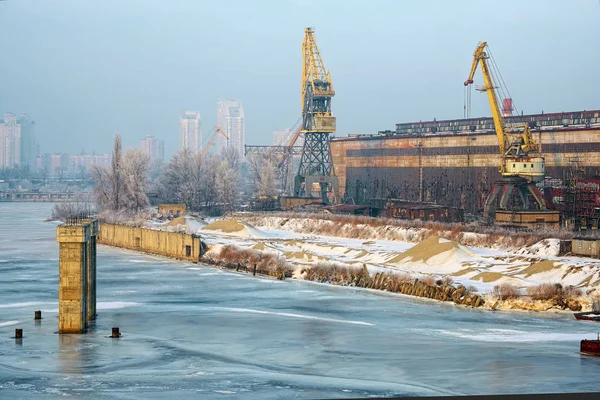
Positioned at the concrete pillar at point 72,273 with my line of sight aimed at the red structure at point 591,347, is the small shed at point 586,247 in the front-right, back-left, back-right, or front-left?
front-left

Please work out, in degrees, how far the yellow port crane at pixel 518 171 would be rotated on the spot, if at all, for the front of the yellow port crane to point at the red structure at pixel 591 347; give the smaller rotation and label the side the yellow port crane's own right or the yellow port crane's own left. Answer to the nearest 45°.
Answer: approximately 90° to the yellow port crane's own left

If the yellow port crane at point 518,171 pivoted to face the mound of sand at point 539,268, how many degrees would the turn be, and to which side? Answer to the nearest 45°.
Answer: approximately 90° to its left

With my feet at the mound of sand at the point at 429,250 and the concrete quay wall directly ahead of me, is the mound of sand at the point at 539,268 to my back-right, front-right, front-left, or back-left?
back-left

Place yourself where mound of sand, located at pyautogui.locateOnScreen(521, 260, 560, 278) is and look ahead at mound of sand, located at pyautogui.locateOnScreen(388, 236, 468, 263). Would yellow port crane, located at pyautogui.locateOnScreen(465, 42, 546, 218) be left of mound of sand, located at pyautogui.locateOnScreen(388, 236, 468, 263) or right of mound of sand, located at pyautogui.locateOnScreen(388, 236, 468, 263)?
right

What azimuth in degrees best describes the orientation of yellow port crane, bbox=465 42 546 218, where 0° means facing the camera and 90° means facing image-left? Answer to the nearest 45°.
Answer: approximately 90°

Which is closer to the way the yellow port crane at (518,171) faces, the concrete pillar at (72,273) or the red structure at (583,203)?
the concrete pillar

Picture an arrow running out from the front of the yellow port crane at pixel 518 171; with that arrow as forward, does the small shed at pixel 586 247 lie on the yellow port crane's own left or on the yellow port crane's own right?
on the yellow port crane's own left

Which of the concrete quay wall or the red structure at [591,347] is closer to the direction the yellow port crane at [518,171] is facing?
the concrete quay wall

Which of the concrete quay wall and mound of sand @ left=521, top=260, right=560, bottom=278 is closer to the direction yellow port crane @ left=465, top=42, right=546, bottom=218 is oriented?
the concrete quay wall

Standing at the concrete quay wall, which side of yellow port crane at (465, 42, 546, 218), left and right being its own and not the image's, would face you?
front

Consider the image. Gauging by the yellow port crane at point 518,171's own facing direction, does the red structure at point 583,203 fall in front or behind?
behind

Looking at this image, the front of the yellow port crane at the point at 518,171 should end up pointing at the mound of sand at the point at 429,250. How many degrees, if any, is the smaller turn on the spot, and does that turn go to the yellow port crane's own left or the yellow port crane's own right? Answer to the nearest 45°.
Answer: approximately 90° to the yellow port crane's own left
